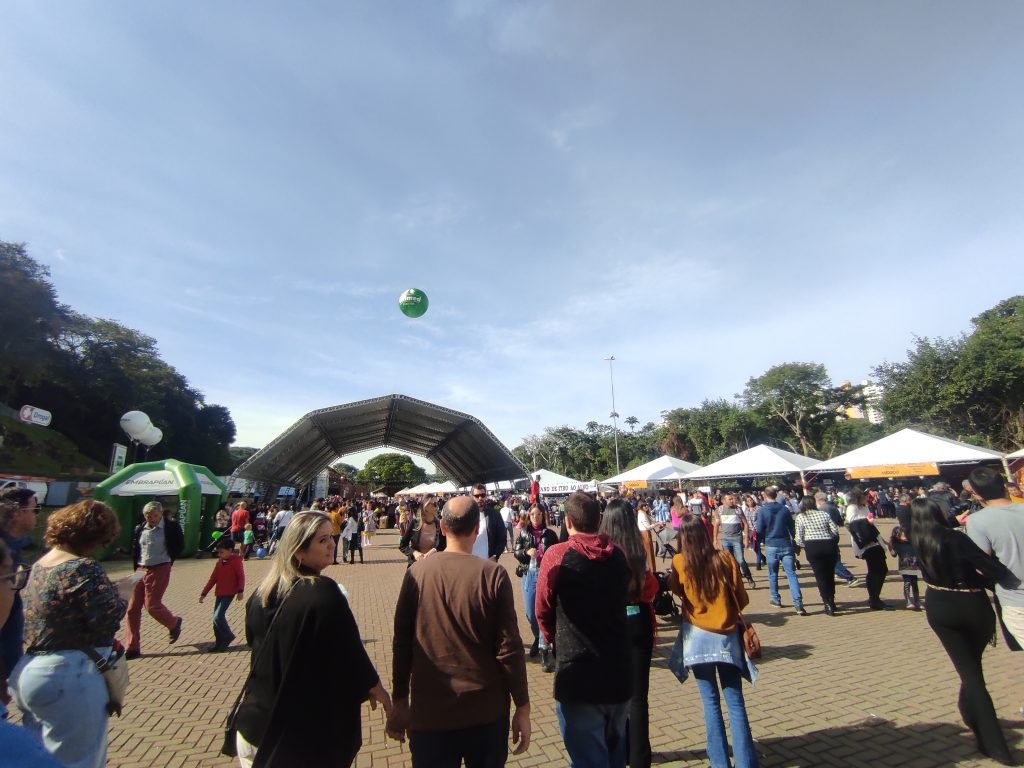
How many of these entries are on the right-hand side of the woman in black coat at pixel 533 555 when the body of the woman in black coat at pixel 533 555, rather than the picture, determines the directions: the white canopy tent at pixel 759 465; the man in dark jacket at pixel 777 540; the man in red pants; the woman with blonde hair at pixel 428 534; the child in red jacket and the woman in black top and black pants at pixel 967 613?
3

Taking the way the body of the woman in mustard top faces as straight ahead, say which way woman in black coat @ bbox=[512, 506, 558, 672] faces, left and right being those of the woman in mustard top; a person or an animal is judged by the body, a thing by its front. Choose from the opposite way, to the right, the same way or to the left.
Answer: the opposite way

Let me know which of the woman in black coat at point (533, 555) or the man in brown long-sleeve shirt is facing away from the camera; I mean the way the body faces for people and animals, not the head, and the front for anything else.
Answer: the man in brown long-sleeve shirt

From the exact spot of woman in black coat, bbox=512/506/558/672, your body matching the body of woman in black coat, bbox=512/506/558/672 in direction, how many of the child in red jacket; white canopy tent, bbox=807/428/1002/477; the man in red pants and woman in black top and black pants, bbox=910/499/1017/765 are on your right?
2

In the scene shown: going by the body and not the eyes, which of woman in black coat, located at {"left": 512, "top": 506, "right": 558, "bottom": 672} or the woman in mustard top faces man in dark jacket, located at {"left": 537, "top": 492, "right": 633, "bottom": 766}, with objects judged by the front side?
the woman in black coat

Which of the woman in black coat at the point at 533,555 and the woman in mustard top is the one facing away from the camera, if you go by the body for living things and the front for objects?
the woman in mustard top

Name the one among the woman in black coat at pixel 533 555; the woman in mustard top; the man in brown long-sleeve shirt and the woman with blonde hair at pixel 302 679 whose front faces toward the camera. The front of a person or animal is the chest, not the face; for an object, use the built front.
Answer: the woman in black coat

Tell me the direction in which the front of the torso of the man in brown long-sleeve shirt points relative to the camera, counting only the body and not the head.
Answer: away from the camera

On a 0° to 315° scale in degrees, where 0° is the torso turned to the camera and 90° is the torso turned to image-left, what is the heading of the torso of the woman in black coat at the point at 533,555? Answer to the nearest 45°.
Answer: approximately 0°

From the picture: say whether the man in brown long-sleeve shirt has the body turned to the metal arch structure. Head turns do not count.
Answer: yes

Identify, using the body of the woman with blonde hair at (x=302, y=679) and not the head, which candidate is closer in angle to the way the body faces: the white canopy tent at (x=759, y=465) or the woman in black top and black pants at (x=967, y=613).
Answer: the white canopy tent

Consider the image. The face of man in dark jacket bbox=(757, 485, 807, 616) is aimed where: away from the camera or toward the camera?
away from the camera

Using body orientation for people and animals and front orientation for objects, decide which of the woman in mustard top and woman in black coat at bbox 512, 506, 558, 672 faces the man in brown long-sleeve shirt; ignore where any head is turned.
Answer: the woman in black coat

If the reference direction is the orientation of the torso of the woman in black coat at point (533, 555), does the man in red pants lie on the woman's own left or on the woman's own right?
on the woman's own right

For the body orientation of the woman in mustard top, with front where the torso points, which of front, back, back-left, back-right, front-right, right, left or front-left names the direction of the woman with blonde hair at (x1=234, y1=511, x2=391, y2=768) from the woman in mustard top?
back-left

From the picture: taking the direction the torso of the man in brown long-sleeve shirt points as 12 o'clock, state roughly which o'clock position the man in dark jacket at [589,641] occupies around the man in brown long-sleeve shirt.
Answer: The man in dark jacket is roughly at 2 o'clock from the man in brown long-sleeve shirt.

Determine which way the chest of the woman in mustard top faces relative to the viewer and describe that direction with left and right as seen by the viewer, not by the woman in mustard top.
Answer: facing away from the viewer
